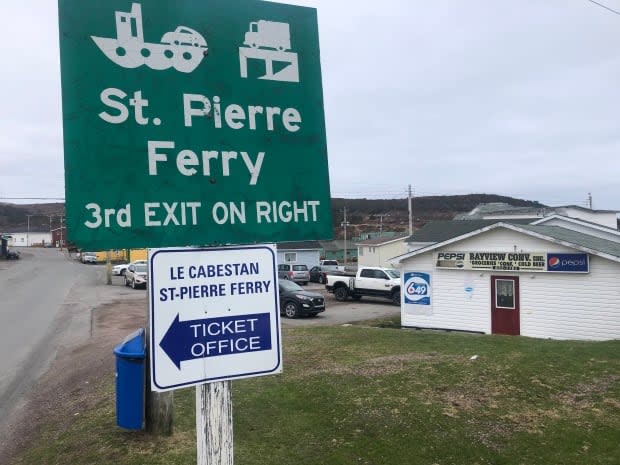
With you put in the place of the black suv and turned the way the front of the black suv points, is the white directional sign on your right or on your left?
on your right

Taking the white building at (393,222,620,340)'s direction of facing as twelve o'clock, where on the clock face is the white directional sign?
The white directional sign is roughly at 12 o'clock from the white building.

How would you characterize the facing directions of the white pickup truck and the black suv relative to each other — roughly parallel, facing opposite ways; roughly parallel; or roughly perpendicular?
roughly parallel

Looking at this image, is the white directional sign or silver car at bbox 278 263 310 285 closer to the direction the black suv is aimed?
the white directional sign

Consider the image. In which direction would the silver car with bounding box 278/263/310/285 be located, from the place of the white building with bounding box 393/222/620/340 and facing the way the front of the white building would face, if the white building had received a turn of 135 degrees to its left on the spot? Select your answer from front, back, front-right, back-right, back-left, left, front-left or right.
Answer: left

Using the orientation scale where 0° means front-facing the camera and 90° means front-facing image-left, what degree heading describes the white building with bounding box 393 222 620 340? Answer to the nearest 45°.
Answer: approximately 0°

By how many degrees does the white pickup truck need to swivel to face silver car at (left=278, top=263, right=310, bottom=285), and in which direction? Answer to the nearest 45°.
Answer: approximately 180°

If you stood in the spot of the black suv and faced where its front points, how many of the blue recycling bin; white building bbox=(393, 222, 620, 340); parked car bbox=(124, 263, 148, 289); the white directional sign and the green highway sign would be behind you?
1
